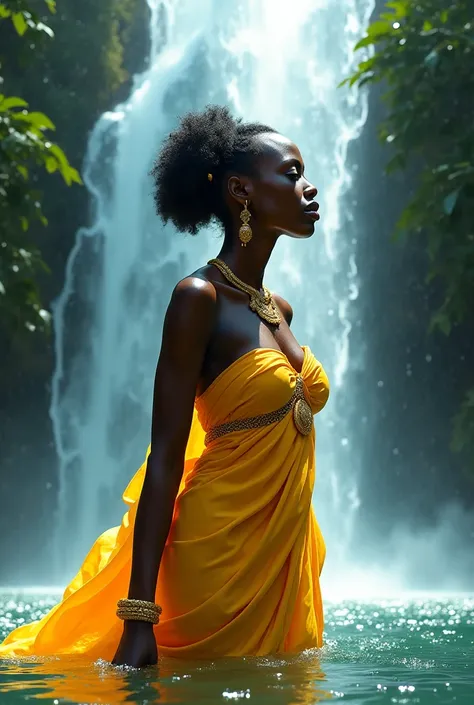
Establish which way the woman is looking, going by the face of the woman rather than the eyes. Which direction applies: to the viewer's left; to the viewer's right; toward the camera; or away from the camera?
to the viewer's right

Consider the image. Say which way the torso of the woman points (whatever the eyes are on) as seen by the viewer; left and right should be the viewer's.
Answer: facing the viewer and to the right of the viewer
